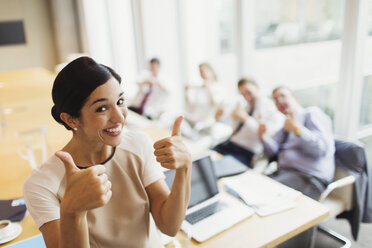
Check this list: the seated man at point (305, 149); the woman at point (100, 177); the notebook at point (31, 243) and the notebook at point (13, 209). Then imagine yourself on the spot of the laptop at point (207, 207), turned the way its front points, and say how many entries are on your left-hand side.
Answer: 1

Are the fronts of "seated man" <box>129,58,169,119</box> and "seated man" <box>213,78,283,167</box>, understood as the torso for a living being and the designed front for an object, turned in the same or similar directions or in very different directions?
same or similar directions

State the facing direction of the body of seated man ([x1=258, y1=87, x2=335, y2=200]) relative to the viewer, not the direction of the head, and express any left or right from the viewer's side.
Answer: facing the viewer and to the left of the viewer

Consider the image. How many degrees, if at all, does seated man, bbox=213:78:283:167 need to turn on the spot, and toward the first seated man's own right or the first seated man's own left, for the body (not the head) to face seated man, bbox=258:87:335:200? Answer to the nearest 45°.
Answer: approximately 90° to the first seated man's own left

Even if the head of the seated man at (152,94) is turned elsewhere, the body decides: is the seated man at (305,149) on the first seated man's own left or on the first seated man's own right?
on the first seated man's own left

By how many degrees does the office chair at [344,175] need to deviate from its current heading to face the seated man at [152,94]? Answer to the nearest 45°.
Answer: approximately 90° to its right

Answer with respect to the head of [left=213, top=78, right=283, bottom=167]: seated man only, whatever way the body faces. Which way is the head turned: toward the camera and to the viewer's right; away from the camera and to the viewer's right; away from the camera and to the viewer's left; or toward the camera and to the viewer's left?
toward the camera and to the viewer's left

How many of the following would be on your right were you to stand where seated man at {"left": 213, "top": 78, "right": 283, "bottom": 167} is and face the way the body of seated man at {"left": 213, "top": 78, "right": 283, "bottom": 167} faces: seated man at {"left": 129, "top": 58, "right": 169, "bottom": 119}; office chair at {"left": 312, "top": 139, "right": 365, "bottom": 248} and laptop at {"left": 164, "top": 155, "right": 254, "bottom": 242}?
1

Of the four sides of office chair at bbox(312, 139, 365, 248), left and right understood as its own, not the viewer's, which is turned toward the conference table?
front

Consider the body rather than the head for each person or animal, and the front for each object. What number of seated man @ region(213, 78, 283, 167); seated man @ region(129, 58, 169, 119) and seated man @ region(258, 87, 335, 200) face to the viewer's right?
0
